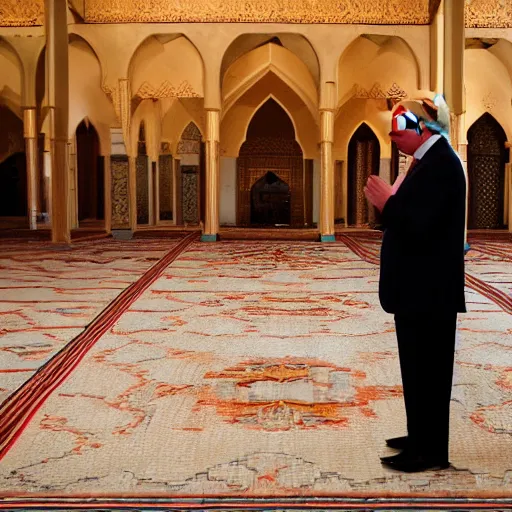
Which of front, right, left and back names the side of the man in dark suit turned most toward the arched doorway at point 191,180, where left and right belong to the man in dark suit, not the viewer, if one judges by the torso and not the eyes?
right

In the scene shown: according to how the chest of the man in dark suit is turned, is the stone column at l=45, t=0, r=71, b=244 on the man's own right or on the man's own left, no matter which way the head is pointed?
on the man's own right

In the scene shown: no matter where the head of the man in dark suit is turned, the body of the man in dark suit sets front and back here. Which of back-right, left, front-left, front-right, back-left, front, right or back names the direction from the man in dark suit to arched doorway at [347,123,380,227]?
right

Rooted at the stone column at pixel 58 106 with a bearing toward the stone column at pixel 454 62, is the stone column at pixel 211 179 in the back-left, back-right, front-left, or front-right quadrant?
front-left

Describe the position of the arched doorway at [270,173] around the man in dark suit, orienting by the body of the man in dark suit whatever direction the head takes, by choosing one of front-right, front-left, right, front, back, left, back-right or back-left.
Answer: right

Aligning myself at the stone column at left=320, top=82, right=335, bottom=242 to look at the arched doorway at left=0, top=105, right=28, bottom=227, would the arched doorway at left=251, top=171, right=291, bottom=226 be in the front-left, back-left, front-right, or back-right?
front-right

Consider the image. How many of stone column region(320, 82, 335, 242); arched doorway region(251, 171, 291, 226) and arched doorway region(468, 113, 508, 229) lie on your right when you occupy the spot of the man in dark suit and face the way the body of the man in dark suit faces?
3

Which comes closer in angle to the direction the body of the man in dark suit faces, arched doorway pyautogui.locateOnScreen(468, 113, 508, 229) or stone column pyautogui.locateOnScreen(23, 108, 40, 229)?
the stone column

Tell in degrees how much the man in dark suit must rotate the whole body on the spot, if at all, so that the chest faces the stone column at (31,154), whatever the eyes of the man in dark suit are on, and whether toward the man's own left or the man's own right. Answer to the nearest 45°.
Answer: approximately 45° to the man's own right

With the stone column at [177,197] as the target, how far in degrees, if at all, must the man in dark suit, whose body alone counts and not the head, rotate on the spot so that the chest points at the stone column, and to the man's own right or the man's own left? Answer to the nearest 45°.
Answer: approximately 90° to the man's own right

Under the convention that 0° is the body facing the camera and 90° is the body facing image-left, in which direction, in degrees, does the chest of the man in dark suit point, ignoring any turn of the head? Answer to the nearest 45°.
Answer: approximately 90°

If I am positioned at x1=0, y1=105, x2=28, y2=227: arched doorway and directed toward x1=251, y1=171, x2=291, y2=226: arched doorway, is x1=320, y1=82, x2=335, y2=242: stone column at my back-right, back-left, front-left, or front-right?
front-right

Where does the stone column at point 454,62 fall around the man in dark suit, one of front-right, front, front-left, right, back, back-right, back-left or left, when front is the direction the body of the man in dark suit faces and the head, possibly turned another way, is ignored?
right

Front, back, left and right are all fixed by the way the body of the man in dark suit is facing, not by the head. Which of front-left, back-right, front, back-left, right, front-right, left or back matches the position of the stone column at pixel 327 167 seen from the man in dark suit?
right

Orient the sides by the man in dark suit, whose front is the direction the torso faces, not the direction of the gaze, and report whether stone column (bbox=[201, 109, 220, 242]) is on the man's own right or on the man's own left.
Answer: on the man's own right
